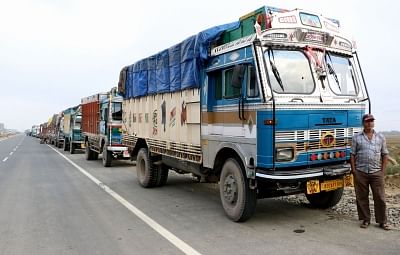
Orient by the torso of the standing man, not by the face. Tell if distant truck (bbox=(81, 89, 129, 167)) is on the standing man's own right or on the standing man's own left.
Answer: on the standing man's own right

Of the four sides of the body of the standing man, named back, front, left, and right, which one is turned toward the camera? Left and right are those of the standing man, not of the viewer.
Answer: front

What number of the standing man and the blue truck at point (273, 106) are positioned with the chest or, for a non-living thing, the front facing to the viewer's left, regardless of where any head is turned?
0

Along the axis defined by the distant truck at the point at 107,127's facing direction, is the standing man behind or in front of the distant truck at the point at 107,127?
in front

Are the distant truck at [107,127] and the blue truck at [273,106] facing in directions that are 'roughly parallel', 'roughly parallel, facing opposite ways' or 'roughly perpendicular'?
roughly parallel

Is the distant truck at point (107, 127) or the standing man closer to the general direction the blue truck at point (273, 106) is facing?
the standing man

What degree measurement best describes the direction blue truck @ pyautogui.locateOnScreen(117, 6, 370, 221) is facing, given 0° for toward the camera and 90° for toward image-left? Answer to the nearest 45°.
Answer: approximately 315°

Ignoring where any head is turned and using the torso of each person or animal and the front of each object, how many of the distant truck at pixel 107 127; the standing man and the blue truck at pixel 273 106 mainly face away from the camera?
0

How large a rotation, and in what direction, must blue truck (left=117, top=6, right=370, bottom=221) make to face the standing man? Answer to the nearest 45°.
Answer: approximately 45° to its left

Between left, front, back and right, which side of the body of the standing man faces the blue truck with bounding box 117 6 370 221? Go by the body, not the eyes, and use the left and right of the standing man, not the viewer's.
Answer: right

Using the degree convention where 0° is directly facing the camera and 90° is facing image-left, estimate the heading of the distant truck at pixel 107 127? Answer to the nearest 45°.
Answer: approximately 315°

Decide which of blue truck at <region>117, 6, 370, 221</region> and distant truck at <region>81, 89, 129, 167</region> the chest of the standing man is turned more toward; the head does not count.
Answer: the blue truck

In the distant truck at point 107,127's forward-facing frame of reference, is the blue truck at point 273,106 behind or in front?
in front
